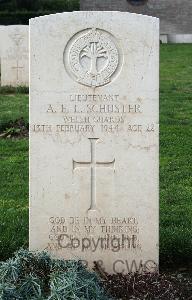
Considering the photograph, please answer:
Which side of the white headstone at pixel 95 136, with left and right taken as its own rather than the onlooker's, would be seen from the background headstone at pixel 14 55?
back

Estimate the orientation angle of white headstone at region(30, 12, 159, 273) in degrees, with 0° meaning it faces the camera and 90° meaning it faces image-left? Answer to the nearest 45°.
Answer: approximately 0°
